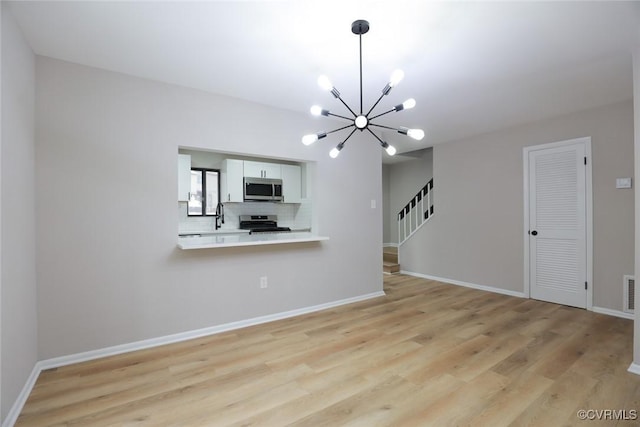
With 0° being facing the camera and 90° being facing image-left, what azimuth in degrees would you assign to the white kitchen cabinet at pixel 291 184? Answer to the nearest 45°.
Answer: approximately 0°

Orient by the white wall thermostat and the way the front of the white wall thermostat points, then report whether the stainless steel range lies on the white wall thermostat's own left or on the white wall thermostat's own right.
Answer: on the white wall thermostat's own right

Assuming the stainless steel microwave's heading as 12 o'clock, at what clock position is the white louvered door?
The white louvered door is roughly at 10 o'clock from the stainless steel microwave.

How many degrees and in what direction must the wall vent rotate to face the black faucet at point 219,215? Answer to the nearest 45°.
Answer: approximately 45° to its right

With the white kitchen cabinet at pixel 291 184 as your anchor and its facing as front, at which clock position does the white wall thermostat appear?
The white wall thermostat is roughly at 10 o'clock from the white kitchen cabinet.
